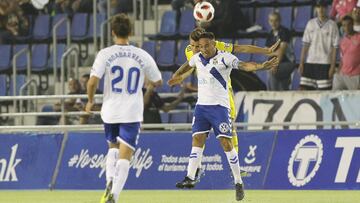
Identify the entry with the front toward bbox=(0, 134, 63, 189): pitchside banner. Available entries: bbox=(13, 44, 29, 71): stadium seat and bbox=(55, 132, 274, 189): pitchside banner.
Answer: the stadium seat

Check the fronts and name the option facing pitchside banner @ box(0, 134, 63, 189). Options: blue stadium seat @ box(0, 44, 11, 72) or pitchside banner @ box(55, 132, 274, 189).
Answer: the blue stadium seat

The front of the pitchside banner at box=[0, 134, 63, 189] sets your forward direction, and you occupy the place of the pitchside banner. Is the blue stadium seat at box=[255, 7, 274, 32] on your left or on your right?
on your left

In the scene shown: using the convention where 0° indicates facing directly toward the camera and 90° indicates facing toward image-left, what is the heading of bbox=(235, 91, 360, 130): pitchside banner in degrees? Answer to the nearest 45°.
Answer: approximately 0°

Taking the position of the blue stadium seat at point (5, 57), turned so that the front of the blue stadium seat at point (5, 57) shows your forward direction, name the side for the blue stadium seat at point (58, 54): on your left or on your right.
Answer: on your left

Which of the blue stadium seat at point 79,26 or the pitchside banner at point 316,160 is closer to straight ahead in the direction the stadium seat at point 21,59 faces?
the pitchside banner

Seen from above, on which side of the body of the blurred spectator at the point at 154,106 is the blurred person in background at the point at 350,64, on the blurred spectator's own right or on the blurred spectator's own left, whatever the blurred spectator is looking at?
on the blurred spectator's own left

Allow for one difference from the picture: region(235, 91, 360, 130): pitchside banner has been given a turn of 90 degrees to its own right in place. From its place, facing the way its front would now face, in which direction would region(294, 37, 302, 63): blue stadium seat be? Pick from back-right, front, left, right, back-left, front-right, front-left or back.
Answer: right

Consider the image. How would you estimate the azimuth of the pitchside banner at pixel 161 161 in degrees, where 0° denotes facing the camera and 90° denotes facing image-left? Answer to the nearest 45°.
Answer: approximately 0°
